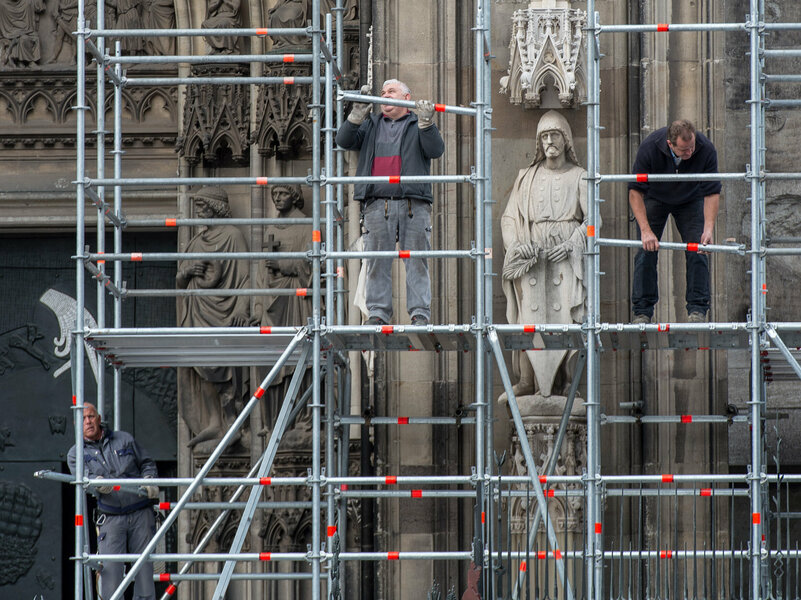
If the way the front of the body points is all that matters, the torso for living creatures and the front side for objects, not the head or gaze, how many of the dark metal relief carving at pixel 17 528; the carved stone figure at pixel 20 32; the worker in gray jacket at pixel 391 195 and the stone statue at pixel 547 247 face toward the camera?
4

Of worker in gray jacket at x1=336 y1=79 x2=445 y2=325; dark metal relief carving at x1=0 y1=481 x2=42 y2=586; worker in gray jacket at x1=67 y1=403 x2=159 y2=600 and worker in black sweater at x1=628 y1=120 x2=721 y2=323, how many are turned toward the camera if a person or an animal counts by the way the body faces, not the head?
4

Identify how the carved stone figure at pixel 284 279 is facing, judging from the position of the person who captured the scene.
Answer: facing the viewer and to the left of the viewer

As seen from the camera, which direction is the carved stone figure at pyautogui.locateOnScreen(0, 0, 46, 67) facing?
toward the camera

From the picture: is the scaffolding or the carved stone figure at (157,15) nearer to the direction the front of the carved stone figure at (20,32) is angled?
the scaffolding

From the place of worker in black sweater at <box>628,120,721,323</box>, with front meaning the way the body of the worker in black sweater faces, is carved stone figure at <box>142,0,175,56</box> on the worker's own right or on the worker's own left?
on the worker's own right

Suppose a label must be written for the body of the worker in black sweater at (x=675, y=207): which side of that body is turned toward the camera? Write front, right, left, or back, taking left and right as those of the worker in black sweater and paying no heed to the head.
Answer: front

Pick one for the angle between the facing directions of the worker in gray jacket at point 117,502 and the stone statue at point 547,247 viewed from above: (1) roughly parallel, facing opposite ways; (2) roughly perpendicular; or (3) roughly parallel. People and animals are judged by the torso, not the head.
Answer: roughly parallel

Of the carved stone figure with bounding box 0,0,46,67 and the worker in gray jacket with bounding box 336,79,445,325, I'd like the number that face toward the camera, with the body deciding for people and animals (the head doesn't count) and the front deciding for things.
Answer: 2

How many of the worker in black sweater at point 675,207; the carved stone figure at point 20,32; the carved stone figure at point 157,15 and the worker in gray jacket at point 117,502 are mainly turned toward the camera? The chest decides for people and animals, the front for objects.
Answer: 4

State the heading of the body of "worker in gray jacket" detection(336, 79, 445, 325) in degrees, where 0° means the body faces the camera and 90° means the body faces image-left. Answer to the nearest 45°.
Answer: approximately 0°

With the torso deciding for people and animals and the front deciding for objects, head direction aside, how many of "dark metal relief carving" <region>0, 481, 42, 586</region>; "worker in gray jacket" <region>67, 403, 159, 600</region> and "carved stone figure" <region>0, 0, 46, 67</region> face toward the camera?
3

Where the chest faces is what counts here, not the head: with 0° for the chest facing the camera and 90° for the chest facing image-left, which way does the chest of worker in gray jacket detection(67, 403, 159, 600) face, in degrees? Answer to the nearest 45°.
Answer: approximately 0°
